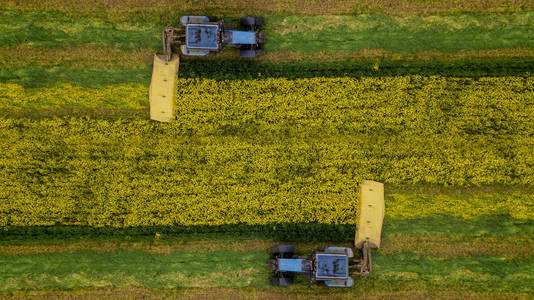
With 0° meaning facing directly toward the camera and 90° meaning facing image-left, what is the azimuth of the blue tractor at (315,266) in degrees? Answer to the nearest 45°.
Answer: approximately 90°

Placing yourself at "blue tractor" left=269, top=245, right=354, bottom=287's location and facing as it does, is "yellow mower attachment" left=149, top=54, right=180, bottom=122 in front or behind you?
in front
